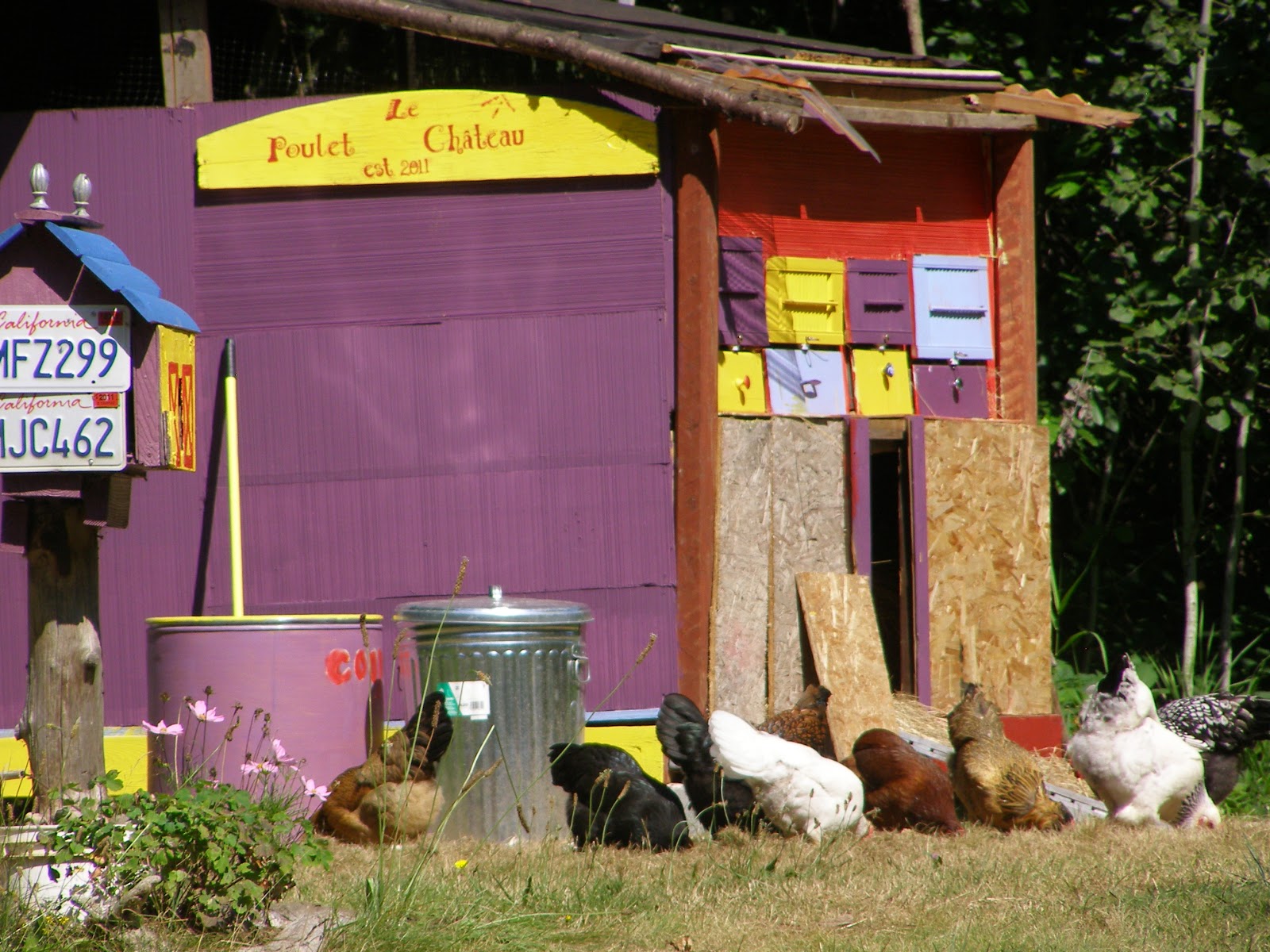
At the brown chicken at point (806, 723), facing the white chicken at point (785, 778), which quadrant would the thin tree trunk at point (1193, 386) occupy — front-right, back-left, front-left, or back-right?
back-left

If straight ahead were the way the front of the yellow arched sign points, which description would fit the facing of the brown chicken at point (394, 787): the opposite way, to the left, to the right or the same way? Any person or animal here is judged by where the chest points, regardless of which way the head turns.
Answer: to the right

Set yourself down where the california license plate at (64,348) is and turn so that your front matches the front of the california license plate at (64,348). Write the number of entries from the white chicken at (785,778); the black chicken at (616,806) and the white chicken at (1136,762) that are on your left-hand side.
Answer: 3

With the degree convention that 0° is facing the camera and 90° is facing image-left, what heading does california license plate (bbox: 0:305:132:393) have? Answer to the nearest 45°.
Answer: approximately 0°

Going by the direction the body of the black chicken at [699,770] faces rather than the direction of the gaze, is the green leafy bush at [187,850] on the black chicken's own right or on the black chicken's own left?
on the black chicken's own right

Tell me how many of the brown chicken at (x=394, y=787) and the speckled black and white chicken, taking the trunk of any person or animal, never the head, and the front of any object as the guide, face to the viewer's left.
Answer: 2

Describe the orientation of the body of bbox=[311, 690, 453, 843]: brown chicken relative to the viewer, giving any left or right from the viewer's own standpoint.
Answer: facing to the left of the viewer
